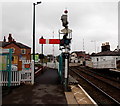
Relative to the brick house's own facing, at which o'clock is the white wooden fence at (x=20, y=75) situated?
The white wooden fence is roughly at 12 o'clock from the brick house.

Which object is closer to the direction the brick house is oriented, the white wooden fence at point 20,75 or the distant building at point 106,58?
the white wooden fence

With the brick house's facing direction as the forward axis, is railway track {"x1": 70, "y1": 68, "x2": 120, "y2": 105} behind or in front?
in front

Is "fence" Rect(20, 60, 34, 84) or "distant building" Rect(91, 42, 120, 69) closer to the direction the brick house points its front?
the fence

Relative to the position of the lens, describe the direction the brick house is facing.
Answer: facing the viewer

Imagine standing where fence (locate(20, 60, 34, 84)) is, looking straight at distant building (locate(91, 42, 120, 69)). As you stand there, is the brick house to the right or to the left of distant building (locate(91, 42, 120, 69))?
left

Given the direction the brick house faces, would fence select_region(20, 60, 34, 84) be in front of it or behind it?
in front

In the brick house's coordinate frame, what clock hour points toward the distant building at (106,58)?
The distant building is roughly at 10 o'clock from the brick house.

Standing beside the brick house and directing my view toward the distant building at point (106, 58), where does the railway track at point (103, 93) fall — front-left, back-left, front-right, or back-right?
front-right
